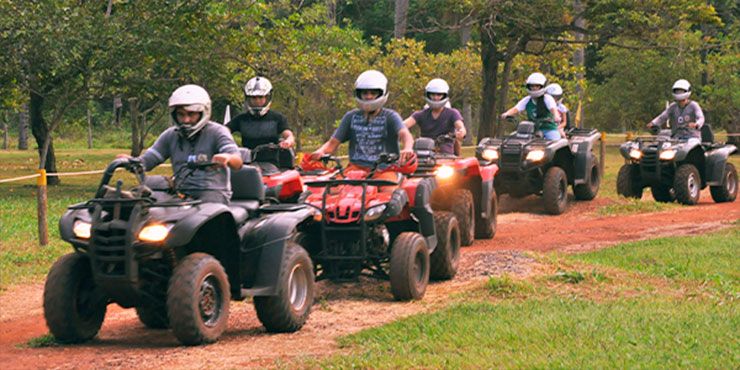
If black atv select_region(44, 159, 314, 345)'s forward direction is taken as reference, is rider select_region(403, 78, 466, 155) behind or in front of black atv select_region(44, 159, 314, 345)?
behind

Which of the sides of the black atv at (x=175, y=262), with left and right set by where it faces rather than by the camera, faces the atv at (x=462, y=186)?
back

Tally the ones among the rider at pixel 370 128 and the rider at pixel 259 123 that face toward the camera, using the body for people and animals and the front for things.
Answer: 2

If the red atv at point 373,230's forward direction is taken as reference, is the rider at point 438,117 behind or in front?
behind

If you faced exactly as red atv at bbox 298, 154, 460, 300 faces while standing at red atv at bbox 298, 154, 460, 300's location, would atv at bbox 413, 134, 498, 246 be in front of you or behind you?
behind

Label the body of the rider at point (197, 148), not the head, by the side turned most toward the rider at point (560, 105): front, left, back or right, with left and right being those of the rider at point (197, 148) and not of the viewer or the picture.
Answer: back

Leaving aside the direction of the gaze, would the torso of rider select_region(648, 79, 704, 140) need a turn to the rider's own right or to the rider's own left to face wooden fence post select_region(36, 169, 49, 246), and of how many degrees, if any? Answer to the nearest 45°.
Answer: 0° — they already face it
